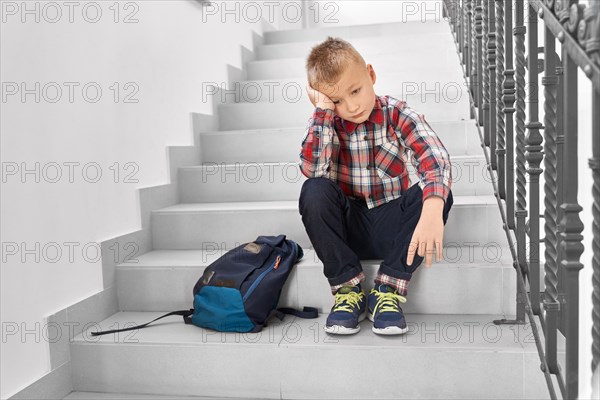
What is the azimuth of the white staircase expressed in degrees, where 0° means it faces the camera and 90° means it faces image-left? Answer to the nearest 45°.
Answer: approximately 0°

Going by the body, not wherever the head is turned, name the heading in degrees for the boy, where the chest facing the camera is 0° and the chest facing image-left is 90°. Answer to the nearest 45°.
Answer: approximately 0°
